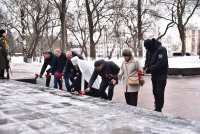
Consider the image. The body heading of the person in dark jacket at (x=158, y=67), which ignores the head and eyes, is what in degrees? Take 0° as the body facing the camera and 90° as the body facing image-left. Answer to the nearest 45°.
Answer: approximately 90°

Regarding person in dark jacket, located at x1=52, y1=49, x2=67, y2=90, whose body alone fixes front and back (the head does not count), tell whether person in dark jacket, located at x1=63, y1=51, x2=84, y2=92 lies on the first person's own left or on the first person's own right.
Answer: on the first person's own left

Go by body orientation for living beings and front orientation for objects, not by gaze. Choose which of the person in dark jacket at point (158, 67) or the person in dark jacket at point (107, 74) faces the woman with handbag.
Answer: the person in dark jacket at point (158, 67)

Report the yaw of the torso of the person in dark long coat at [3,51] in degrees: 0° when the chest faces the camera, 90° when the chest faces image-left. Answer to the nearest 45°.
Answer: approximately 270°

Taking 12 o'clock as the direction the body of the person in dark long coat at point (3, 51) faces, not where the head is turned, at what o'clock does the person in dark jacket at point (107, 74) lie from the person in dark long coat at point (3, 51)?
the person in dark jacket at point (107, 74) is roughly at 2 o'clock from the person in dark long coat at point (3, 51).

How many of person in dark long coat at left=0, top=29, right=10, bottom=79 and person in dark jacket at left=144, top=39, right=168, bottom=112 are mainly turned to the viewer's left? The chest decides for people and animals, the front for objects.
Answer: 1

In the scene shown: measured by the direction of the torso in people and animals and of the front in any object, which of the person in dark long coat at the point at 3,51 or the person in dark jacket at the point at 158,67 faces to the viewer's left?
the person in dark jacket at the point at 158,67
